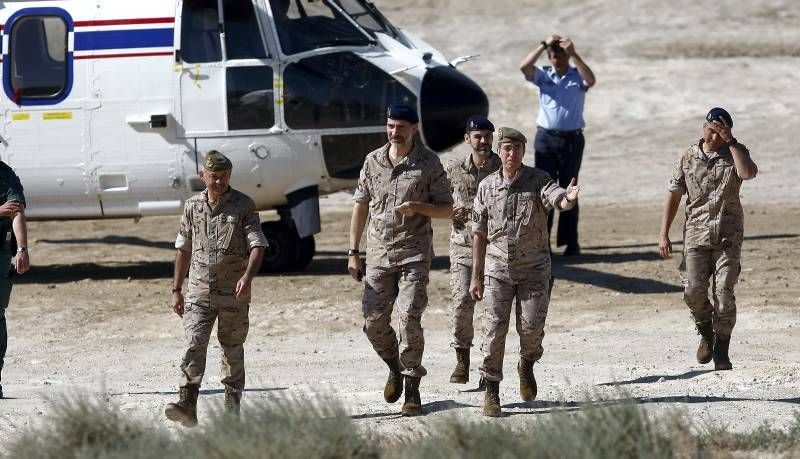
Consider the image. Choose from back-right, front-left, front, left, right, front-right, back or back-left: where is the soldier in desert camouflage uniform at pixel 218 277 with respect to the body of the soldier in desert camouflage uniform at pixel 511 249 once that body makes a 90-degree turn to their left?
back

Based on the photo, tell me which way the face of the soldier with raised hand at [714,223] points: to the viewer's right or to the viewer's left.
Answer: to the viewer's left

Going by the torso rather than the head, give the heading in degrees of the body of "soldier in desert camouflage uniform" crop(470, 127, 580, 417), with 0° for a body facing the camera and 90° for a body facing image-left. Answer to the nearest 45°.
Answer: approximately 0°

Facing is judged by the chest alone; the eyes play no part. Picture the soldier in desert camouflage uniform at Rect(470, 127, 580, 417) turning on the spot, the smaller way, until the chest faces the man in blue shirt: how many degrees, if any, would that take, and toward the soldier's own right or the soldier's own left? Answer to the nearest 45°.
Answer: approximately 180°

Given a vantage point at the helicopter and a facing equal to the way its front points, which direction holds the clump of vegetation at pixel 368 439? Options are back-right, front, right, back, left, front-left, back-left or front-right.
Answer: right

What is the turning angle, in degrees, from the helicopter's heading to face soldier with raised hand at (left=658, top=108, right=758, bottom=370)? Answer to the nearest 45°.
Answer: approximately 45° to its right

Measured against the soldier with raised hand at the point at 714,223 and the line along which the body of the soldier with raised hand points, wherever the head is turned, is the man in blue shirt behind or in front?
behind

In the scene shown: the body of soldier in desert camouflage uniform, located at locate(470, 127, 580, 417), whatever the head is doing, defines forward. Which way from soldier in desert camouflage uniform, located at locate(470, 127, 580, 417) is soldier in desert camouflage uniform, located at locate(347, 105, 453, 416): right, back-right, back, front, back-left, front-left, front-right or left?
right

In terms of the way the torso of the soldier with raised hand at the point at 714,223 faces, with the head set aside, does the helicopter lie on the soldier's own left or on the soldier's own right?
on the soldier's own right

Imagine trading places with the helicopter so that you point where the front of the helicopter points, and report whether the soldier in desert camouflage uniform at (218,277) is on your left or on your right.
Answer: on your right

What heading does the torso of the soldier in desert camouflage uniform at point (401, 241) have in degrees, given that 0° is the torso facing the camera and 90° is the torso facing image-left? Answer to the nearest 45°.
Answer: approximately 0°

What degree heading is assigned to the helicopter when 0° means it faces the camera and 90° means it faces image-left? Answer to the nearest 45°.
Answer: approximately 270°
